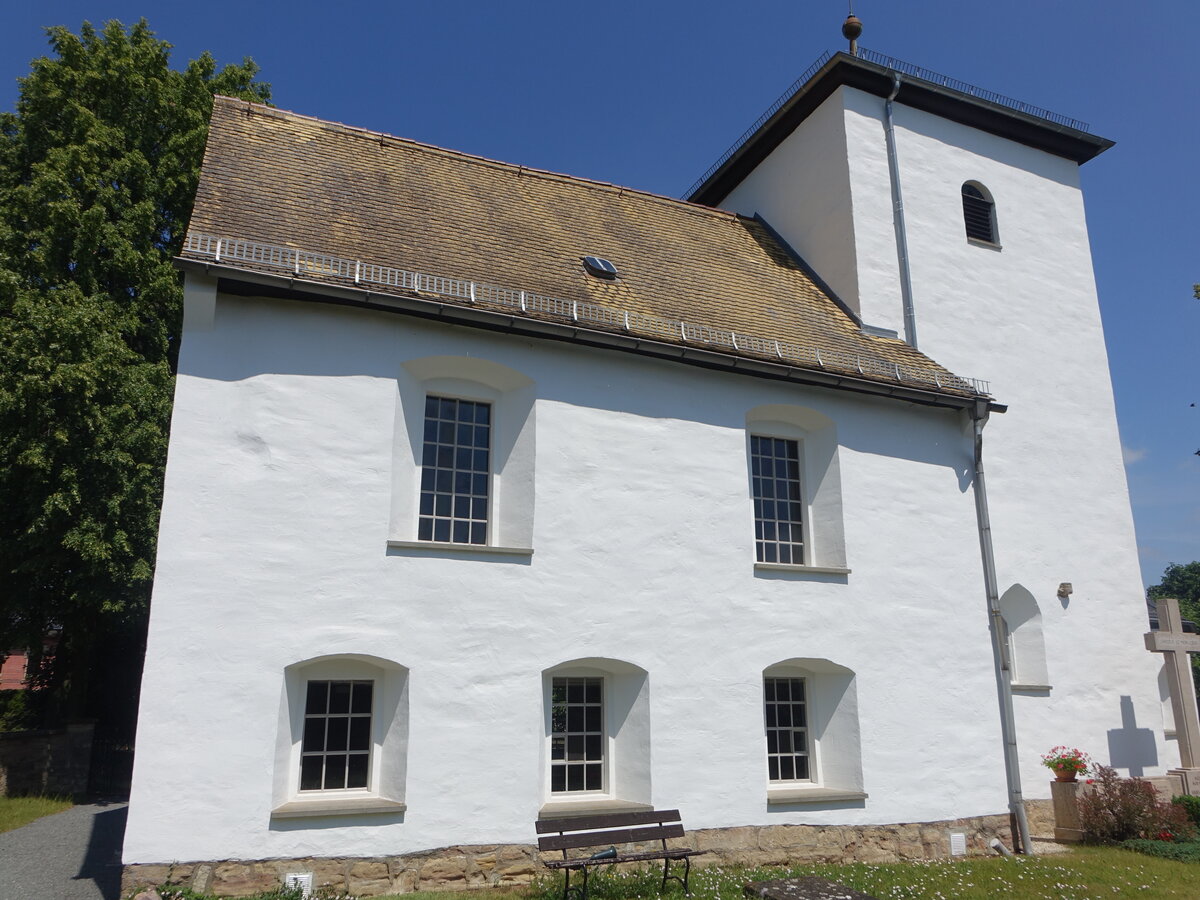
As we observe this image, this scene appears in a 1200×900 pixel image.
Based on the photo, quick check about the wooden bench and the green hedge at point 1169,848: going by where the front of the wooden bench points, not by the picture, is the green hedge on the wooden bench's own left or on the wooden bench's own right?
on the wooden bench's own left

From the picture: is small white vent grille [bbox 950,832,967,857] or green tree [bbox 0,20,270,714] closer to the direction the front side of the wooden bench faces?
the small white vent grille

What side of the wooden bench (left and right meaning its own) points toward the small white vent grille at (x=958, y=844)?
left

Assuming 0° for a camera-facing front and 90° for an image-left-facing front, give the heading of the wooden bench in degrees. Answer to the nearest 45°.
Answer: approximately 315°

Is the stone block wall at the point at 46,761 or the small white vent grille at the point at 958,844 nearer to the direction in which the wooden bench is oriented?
the small white vent grille

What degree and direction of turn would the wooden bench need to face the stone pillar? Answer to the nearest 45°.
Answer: approximately 90° to its left

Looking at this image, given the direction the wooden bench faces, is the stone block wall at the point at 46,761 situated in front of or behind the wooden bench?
behind
